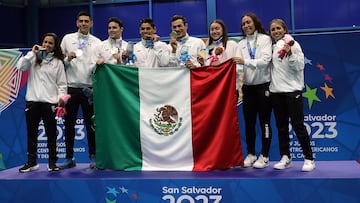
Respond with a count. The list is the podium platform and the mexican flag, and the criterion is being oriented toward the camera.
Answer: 2

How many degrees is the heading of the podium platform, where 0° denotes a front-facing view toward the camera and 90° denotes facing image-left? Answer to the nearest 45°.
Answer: approximately 0°

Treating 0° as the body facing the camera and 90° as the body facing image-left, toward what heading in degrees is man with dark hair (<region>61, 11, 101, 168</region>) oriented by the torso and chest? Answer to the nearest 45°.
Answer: approximately 0°

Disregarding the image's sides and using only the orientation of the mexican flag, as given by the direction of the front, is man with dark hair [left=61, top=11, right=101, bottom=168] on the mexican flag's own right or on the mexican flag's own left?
on the mexican flag's own right
